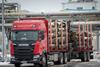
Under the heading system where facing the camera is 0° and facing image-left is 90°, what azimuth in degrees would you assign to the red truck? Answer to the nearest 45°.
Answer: approximately 45°
